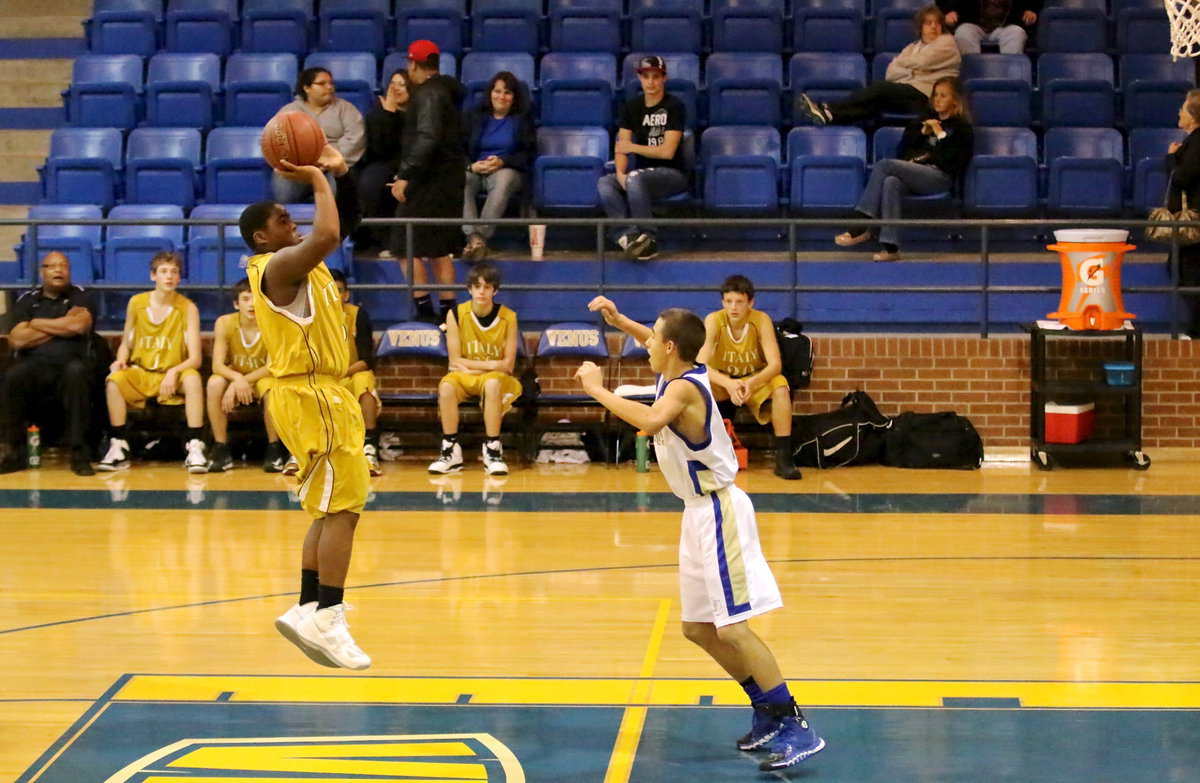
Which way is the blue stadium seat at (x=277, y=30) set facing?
toward the camera

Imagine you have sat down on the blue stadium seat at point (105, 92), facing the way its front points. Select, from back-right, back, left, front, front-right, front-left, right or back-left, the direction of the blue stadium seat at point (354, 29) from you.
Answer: left

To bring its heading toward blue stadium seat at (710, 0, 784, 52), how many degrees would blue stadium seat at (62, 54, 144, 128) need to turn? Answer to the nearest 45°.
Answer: approximately 90° to its left

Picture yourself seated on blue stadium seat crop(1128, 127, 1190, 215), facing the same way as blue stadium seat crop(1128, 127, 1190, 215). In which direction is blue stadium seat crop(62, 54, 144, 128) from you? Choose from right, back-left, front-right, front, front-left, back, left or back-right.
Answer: right

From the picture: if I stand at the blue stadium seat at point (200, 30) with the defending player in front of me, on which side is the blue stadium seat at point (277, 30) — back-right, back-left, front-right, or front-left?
front-left

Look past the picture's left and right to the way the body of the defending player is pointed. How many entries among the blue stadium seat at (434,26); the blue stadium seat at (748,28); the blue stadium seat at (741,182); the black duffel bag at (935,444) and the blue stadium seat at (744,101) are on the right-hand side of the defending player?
5

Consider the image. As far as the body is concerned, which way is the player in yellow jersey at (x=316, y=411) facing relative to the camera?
to the viewer's right

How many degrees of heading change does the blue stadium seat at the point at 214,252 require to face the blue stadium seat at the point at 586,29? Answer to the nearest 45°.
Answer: approximately 90° to its left

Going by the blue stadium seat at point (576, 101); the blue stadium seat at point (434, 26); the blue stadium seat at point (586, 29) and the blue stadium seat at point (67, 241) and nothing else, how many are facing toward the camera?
4

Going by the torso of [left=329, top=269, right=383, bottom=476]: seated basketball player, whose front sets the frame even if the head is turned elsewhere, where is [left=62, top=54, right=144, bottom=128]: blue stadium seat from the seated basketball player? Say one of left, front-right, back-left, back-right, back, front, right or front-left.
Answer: back-right

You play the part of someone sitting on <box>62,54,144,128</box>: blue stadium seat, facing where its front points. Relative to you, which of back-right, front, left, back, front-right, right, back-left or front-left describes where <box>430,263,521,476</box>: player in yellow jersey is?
front-left

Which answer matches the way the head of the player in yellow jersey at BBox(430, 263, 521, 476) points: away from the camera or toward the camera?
toward the camera

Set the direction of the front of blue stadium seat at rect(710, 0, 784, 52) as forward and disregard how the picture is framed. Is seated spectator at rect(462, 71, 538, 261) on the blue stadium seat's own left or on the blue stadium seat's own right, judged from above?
on the blue stadium seat's own right

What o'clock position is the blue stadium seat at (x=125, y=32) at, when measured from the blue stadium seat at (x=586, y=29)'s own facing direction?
the blue stadium seat at (x=125, y=32) is roughly at 3 o'clock from the blue stadium seat at (x=586, y=29).

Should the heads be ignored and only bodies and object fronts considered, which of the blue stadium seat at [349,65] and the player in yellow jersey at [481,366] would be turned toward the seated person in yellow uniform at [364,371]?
the blue stadium seat

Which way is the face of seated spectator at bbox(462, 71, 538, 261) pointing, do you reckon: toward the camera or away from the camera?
toward the camera

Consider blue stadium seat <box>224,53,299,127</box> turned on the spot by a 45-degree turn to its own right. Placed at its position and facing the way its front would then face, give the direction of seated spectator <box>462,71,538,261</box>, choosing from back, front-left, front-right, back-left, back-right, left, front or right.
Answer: left

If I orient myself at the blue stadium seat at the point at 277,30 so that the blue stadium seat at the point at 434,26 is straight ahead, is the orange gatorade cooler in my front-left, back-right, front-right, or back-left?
front-right

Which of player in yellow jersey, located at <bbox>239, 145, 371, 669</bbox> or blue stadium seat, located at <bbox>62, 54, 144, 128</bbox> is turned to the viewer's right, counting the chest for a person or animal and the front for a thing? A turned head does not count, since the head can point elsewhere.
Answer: the player in yellow jersey

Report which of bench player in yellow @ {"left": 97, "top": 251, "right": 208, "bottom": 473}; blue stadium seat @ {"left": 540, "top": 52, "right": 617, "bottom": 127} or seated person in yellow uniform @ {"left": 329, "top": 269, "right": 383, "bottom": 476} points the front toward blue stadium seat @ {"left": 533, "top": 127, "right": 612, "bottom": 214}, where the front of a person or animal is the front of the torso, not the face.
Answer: blue stadium seat @ {"left": 540, "top": 52, "right": 617, "bottom": 127}
